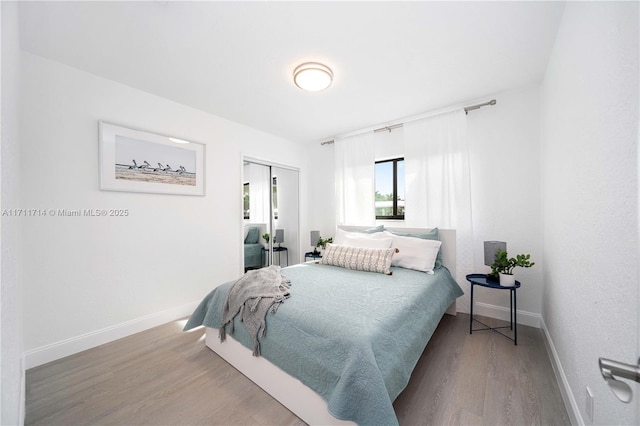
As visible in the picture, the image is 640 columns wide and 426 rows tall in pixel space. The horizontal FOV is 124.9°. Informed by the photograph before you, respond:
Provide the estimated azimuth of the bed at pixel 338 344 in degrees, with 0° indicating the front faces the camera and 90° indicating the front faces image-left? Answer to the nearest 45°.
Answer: approximately 45°

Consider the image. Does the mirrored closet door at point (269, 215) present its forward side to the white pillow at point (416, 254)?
yes

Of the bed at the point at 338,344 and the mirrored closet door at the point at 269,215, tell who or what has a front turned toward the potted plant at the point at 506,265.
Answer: the mirrored closet door

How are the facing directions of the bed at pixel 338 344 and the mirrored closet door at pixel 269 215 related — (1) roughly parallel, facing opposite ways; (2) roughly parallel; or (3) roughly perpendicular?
roughly perpendicular

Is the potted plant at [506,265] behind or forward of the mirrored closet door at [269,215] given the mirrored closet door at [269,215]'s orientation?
forward

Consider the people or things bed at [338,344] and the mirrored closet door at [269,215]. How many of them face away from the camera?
0

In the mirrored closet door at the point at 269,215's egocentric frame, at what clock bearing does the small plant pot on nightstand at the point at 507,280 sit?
The small plant pot on nightstand is roughly at 12 o'clock from the mirrored closet door.

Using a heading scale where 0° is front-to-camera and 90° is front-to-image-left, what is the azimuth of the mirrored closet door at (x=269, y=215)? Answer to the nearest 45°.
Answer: approximately 315°

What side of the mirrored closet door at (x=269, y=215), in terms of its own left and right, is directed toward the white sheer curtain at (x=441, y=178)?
front
